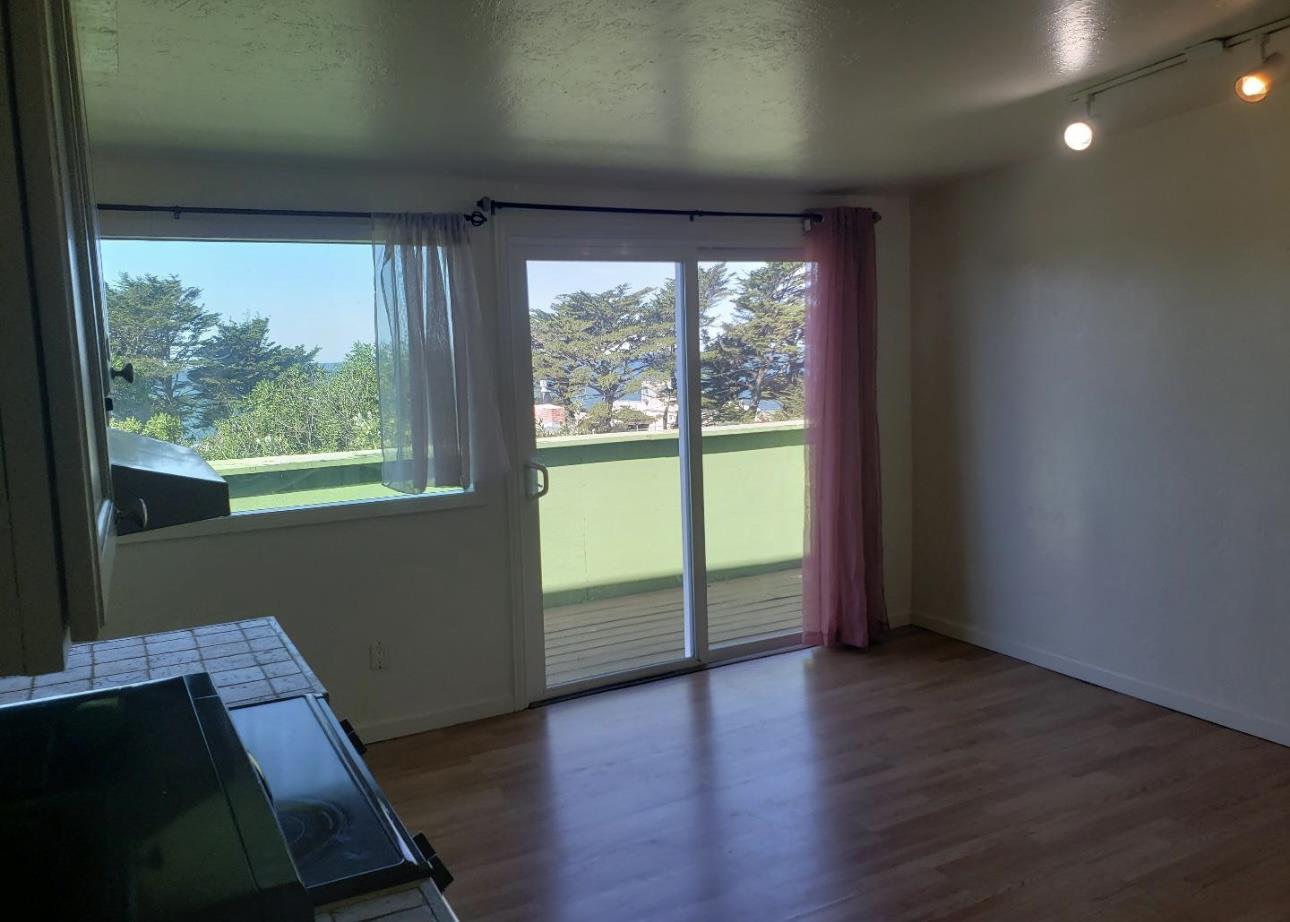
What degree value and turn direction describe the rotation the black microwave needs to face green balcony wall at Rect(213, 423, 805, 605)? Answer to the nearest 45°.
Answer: approximately 45° to its left

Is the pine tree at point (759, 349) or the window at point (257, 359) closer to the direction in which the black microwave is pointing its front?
the pine tree

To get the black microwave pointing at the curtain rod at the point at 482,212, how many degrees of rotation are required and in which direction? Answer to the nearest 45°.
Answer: approximately 45° to its left

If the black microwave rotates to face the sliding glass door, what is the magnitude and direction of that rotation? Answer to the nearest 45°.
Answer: approximately 45° to its left

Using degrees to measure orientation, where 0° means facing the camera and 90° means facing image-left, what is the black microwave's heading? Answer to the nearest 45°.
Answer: approximately 270°

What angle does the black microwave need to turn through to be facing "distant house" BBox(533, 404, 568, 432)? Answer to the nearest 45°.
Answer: approximately 45° to its left

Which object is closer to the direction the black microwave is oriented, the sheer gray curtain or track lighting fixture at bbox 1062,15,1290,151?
the track lighting fixture

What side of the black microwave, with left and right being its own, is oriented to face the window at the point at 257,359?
left
